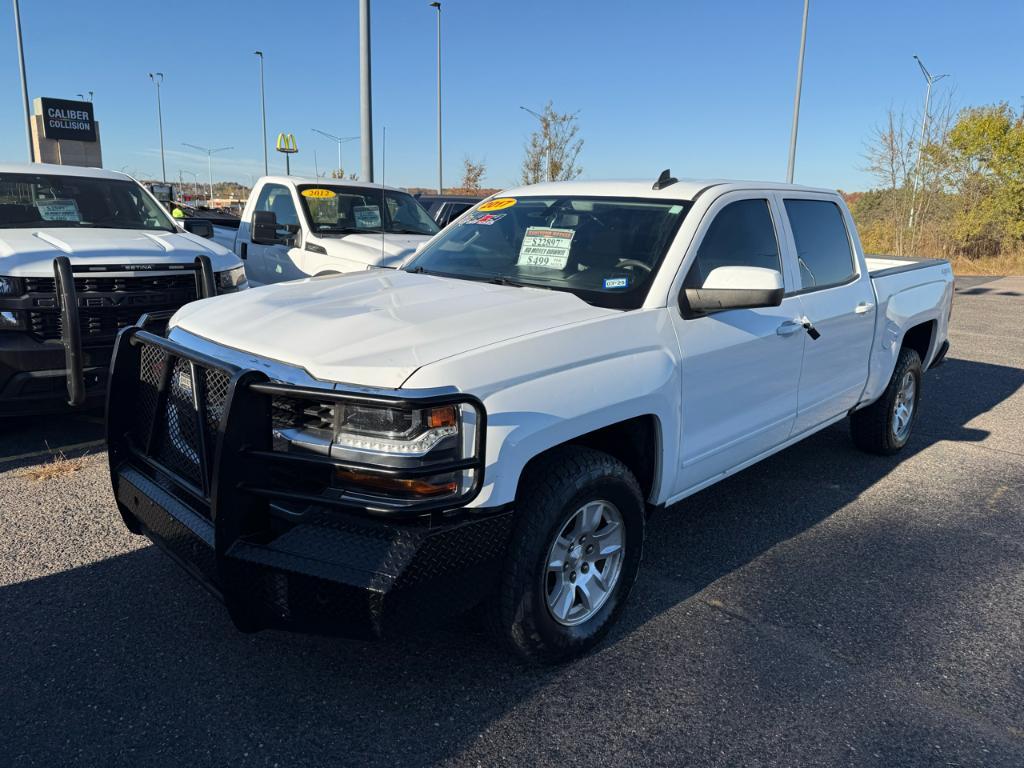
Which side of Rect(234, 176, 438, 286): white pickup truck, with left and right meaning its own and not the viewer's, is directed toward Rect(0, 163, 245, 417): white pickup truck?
right

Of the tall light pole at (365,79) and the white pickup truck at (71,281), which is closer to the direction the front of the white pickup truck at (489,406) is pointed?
the white pickup truck

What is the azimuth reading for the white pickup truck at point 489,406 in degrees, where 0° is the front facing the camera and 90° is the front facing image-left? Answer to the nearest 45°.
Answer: approximately 45°

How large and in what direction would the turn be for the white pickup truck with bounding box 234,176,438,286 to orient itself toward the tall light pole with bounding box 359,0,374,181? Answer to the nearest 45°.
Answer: approximately 135° to its left

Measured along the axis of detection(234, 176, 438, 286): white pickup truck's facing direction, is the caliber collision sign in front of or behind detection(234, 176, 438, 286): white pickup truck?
behind

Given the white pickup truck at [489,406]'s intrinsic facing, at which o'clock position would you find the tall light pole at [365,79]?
The tall light pole is roughly at 4 o'clock from the white pickup truck.

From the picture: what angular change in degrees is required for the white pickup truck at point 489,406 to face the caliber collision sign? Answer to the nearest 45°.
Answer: approximately 90° to its right

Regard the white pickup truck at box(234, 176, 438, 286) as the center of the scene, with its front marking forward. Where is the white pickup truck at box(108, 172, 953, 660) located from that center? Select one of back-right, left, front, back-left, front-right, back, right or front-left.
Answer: front-right
